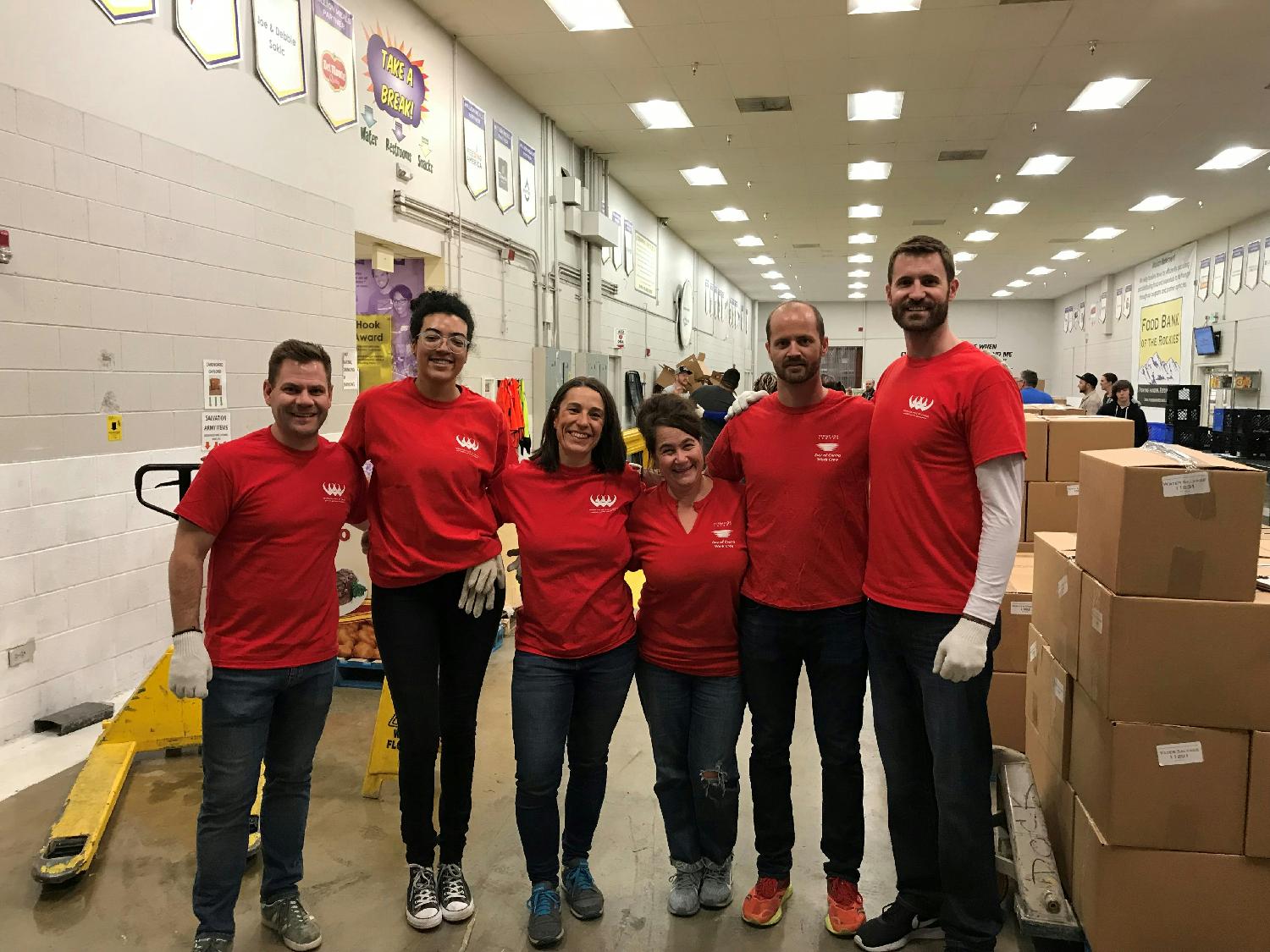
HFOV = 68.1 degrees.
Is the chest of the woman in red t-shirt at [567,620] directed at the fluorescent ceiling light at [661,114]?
no

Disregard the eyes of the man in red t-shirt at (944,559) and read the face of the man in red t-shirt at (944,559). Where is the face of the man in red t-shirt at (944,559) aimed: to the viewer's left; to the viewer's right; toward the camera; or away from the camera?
toward the camera

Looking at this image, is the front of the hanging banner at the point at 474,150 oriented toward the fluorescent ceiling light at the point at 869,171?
no

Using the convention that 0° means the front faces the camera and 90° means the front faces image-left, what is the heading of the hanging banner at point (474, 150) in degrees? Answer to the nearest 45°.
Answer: approximately 315°

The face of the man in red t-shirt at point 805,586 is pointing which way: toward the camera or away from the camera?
toward the camera

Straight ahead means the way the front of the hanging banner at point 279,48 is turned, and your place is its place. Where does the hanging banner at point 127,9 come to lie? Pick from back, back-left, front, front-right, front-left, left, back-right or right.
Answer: right

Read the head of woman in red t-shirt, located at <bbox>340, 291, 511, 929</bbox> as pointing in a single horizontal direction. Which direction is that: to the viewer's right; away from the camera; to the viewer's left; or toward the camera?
toward the camera

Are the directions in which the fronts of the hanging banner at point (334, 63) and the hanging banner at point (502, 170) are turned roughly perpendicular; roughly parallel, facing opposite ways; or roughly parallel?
roughly parallel

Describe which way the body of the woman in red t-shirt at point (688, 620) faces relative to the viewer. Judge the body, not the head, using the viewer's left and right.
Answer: facing the viewer

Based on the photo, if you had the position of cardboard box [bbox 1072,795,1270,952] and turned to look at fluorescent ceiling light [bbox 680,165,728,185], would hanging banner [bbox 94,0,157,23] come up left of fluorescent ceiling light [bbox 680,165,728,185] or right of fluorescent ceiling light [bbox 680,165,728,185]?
left

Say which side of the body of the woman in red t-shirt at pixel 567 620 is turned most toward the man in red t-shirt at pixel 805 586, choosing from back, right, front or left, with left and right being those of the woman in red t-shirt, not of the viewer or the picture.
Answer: left

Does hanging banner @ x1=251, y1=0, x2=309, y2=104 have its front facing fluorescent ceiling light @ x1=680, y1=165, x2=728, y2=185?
no

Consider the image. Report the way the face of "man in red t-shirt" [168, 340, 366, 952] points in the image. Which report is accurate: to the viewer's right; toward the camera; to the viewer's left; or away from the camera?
toward the camera

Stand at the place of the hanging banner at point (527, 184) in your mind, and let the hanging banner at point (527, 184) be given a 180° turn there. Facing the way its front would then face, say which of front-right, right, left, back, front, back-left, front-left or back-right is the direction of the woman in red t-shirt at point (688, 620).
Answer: back-left

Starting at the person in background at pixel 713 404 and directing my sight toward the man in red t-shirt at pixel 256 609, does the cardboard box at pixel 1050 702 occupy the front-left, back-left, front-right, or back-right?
front-left

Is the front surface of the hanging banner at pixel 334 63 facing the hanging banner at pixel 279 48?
no

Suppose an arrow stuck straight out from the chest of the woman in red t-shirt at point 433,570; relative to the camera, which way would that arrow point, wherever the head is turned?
toward the camera

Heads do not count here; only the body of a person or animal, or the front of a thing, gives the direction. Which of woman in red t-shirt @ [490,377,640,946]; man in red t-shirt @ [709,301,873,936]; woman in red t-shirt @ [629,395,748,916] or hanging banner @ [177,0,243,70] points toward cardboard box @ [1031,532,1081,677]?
the hanging banner
